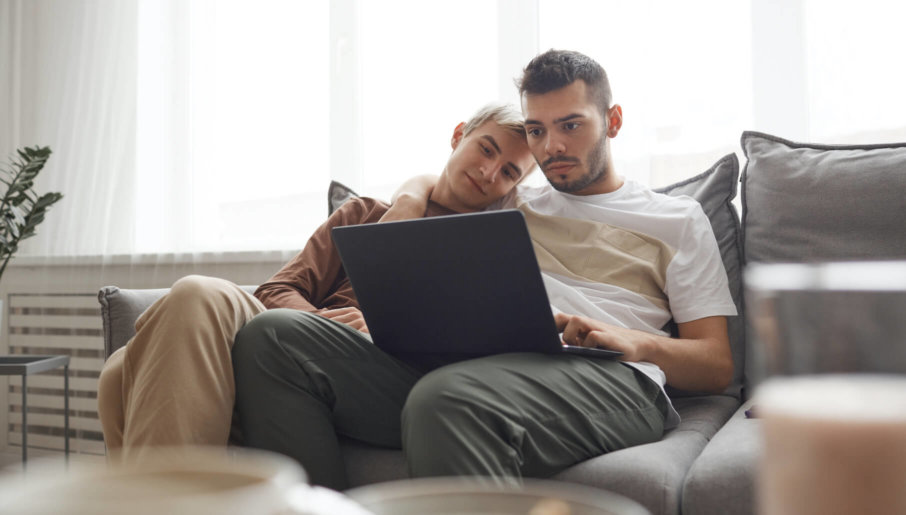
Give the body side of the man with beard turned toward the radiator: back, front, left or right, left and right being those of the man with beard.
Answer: right

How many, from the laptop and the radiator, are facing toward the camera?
1

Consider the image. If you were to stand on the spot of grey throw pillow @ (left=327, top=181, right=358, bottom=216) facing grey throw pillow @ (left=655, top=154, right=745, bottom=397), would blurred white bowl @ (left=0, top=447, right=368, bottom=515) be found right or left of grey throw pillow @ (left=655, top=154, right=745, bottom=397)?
right

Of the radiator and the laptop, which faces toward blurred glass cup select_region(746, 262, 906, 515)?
the radiator

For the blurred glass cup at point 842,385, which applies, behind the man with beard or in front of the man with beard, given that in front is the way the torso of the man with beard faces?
in front

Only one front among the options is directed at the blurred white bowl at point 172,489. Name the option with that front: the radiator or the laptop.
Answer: the radiator

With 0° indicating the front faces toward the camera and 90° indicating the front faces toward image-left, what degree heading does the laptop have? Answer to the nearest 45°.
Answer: approximately 225°

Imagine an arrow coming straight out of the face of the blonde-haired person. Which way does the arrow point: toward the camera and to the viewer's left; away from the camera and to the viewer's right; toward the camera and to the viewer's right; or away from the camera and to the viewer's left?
toward the camera and to the viewer's right

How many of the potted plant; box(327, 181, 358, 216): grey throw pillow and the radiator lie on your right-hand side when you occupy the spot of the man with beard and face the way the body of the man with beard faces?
3

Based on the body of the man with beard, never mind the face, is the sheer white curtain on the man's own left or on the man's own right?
on the man's own right

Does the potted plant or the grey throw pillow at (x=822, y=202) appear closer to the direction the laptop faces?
the grey throw pillow

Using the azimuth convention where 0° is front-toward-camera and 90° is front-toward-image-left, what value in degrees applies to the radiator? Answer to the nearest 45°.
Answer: approximately 0°

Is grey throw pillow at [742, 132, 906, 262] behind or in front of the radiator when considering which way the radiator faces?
in front

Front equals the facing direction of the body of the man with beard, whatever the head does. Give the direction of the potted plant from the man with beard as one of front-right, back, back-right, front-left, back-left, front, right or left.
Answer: right

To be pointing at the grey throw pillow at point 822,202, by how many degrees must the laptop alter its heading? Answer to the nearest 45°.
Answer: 0° — it already faces it

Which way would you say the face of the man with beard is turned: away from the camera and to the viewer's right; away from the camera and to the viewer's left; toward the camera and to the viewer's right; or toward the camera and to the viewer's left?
toward the camera and to the viewer's left

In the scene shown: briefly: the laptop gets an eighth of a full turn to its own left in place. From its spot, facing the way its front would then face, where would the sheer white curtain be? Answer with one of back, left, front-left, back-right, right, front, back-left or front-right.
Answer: front-left
